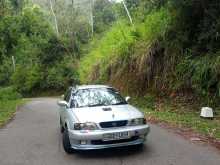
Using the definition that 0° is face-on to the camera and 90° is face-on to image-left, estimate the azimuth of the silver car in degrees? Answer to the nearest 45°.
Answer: approximately 315°
